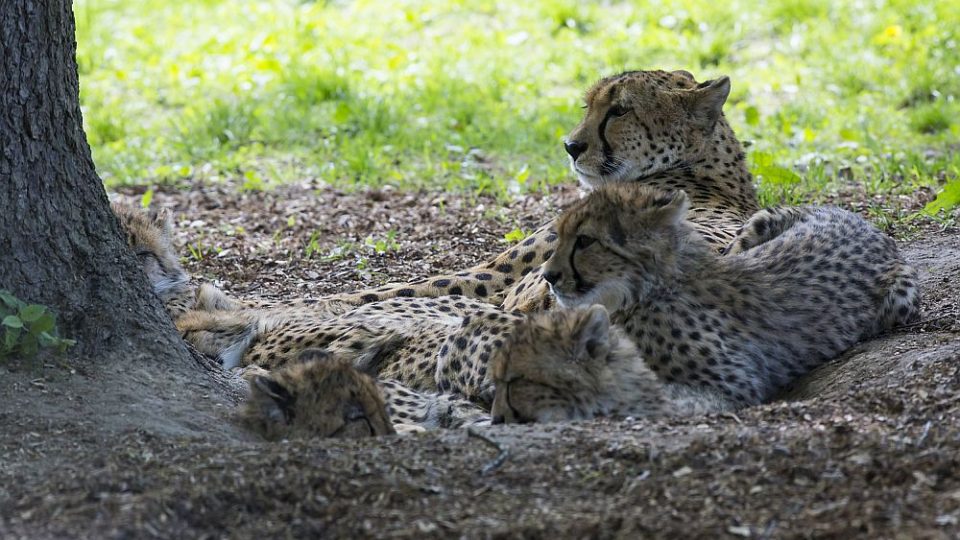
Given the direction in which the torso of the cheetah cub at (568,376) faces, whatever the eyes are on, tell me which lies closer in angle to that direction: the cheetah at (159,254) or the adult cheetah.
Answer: the cheetah

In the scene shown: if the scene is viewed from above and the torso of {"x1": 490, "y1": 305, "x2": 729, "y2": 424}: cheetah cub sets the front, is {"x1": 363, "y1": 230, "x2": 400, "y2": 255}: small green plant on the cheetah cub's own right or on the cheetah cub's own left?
on the cheetah cub's own right

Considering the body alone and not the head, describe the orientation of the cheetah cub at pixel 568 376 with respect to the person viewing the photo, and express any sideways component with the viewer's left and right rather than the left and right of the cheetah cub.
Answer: facing to the left of the viewer

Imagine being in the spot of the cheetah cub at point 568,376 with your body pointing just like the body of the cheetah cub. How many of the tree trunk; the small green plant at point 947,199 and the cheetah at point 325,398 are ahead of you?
2
